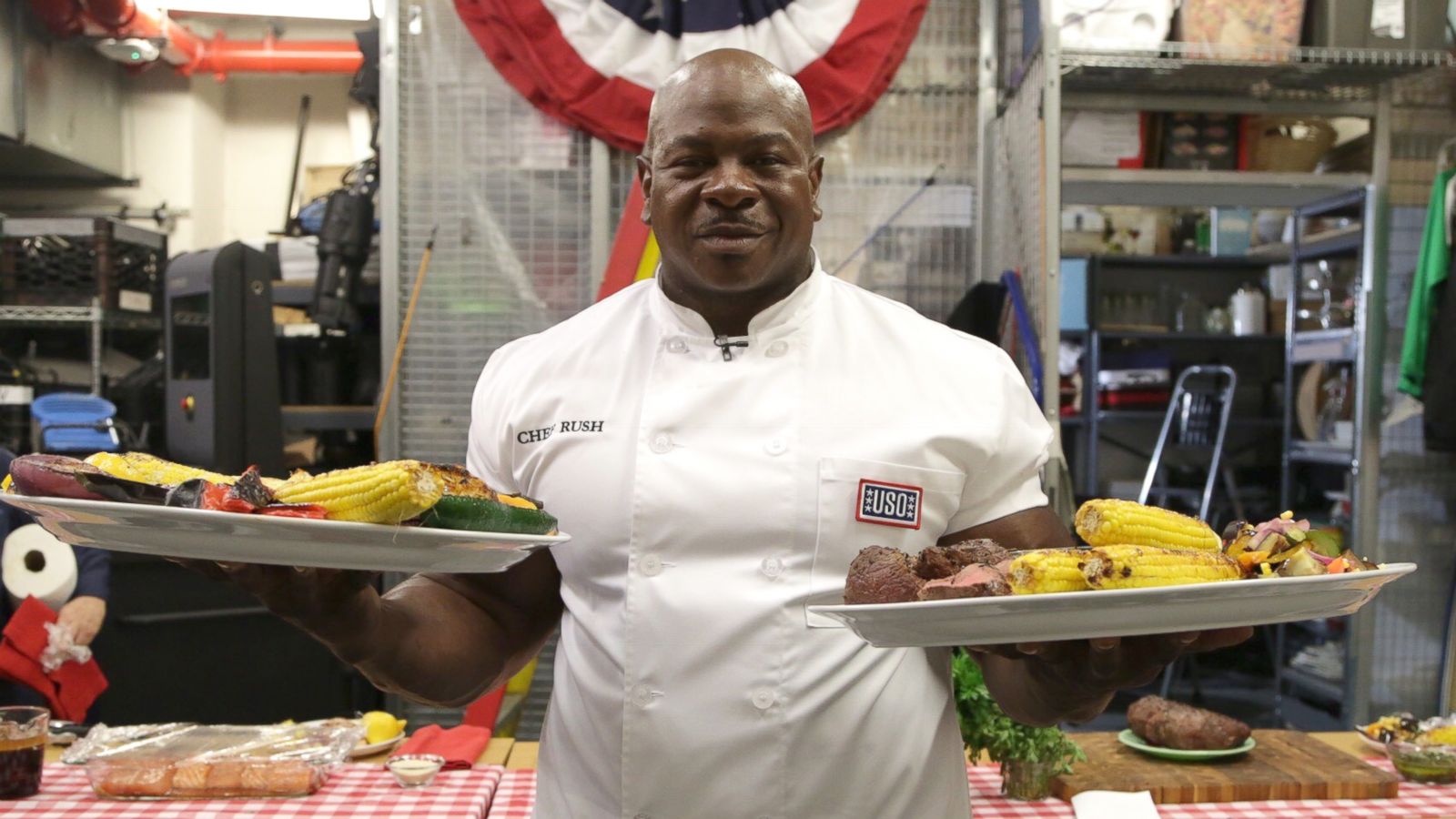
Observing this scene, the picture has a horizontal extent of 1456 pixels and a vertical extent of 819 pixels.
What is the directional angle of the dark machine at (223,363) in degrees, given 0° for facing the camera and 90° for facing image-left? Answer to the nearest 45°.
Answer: approximately 45°

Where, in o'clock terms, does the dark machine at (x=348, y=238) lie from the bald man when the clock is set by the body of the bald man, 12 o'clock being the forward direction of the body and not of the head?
The dark machine is roughly at 5 o'clock from the bald man.

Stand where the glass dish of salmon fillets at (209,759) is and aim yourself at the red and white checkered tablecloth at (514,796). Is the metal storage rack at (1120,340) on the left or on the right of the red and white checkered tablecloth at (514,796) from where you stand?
left

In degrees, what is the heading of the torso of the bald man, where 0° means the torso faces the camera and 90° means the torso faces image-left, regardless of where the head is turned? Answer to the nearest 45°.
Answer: approximately 0°

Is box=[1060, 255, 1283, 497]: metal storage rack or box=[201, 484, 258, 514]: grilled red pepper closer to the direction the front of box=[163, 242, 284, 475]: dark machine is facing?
the grilled red pepper
